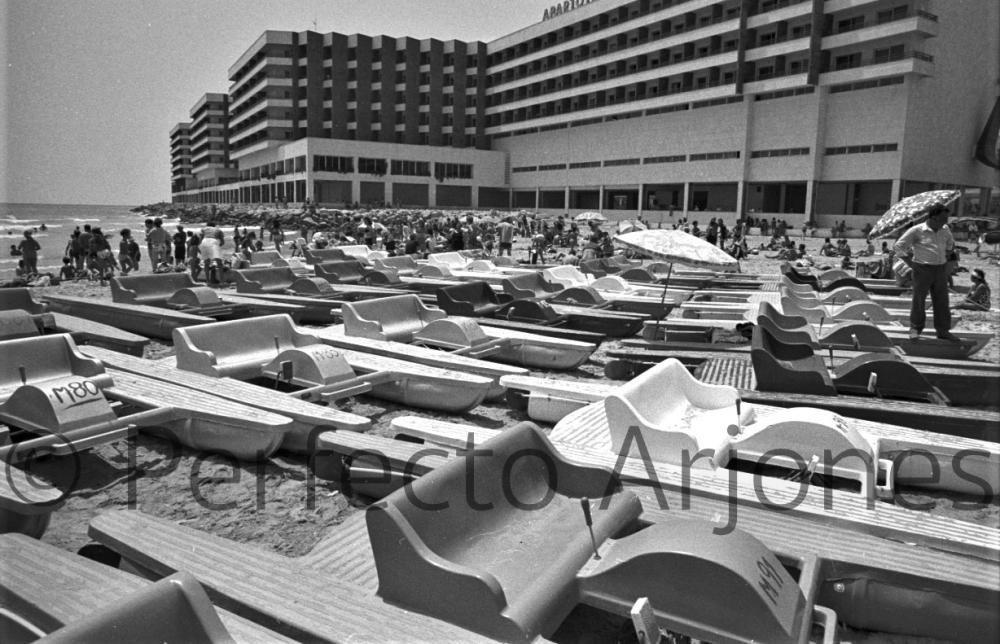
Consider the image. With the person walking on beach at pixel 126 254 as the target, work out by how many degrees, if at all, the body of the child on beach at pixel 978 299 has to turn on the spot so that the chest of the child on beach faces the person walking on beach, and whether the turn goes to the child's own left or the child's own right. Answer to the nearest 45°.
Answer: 0° — they already face them

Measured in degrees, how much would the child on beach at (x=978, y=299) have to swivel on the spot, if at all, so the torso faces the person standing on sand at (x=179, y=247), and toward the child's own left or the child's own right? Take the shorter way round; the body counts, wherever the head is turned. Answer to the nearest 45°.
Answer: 0° — they already face them

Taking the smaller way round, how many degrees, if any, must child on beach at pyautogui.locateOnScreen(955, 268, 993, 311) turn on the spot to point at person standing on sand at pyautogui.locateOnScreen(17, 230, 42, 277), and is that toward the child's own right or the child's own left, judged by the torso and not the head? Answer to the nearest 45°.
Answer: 0° — they already face them

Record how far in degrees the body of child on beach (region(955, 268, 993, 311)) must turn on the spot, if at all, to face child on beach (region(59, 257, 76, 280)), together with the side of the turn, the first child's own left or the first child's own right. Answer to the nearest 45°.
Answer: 0° — they already face them

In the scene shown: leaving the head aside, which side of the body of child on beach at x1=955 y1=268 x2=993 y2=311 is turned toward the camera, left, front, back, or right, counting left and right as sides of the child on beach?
left

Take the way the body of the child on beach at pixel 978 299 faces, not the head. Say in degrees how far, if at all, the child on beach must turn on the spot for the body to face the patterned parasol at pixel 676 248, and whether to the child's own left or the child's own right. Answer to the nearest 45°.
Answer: approximately 45° to the child's own left

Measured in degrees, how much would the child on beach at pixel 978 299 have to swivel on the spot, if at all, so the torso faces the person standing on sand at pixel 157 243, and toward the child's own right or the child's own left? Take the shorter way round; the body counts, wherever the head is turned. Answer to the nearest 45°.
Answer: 0° — they already face them
